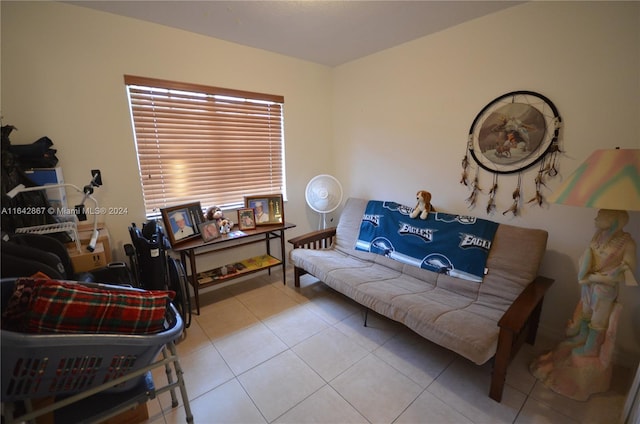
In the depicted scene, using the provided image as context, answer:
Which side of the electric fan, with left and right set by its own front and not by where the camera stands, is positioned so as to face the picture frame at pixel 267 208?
right

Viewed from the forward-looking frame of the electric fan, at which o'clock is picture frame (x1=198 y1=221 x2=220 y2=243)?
The picture frame is roughly at 2 o'clock from the electric fan.

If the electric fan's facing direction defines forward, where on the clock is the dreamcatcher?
The dreamcatcher is roughly at 10 o'clock from the electric fan.

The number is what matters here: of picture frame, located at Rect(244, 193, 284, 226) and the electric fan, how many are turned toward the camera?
2

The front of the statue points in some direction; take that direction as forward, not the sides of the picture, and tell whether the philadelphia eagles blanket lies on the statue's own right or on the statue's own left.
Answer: on the statue's own right

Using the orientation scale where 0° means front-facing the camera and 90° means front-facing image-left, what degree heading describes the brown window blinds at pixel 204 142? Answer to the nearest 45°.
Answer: approximately 315°

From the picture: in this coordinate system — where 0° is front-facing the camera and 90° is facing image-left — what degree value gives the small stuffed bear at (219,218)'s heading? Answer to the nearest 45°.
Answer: approximately 315°

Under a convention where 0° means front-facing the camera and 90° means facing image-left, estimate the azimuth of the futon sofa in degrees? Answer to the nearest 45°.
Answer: approximately 45°
